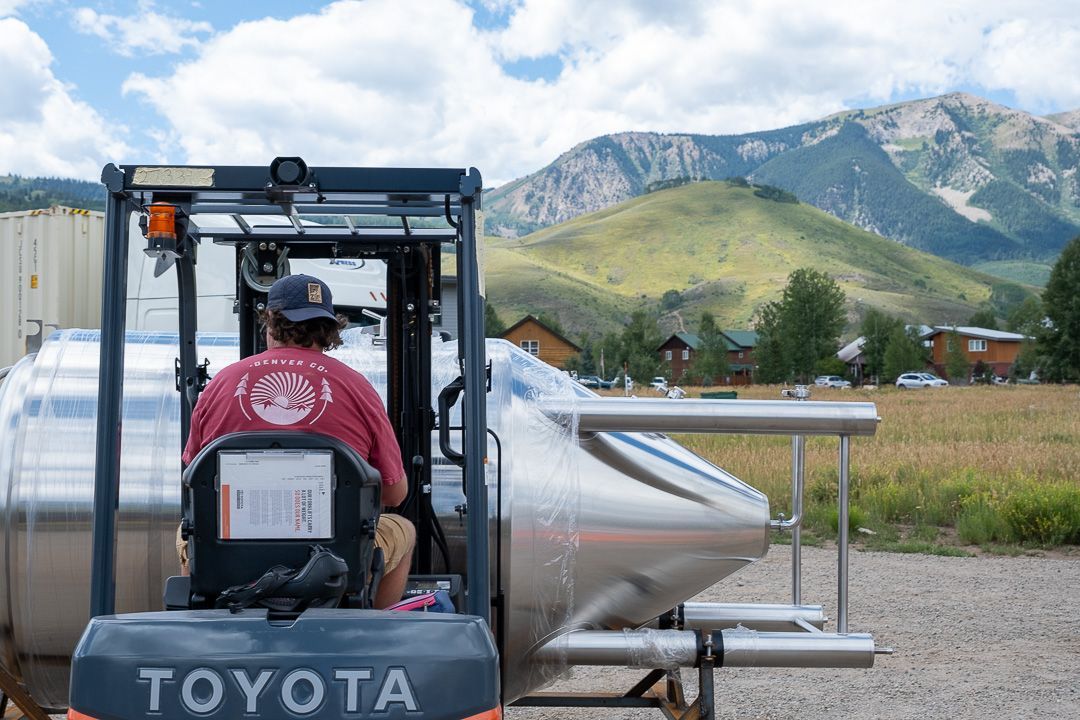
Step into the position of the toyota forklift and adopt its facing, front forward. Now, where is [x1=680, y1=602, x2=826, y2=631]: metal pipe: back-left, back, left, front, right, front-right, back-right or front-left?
front-right

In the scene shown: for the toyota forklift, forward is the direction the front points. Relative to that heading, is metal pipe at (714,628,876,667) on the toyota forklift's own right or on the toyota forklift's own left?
on the toyota forklift's own right

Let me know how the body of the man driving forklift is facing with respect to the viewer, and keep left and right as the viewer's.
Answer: facing away from the viewer

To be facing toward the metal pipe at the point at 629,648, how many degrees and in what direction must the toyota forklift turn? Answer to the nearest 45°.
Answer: approximately 45° to its right

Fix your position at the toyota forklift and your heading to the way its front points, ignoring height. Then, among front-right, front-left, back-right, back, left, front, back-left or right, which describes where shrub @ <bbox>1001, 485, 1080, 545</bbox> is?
front-right

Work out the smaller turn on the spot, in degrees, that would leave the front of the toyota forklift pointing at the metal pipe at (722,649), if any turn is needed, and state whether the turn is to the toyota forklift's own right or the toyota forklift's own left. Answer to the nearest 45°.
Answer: approximately 45° to the toyota forklift's own right

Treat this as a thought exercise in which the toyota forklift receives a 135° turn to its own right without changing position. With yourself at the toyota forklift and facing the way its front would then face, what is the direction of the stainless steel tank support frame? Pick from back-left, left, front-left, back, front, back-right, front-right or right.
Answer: left

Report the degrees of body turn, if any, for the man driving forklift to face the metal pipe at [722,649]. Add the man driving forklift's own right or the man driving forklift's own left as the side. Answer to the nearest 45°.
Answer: approximately 45° to the man driving forklift's own right

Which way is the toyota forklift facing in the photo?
away from the camera
